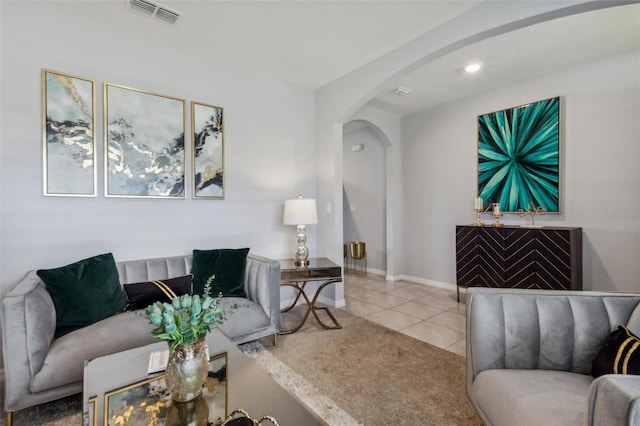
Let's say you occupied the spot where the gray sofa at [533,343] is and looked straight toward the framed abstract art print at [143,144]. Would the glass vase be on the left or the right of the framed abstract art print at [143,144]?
left

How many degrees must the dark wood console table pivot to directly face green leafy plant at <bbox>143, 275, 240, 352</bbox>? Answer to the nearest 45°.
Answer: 0° — it already faces it

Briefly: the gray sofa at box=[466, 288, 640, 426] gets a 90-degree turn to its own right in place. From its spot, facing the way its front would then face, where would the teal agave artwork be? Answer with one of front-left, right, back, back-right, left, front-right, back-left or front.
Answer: front-right

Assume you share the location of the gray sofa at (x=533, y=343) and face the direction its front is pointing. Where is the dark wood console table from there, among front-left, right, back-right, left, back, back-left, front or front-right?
back-right

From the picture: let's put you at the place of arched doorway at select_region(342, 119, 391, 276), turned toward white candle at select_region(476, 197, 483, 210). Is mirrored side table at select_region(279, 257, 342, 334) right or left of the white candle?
right

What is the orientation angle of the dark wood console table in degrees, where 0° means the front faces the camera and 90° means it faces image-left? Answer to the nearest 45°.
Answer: approximately 0°

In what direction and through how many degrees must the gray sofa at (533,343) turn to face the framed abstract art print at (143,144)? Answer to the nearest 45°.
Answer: approximately 45° to its right

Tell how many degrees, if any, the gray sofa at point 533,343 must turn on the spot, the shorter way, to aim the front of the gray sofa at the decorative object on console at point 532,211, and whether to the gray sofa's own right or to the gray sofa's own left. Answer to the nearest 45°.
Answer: approximately 135° to the gray sofa's own right

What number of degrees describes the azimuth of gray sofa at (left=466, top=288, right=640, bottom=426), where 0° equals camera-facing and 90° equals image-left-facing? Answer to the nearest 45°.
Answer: approximately 45°
